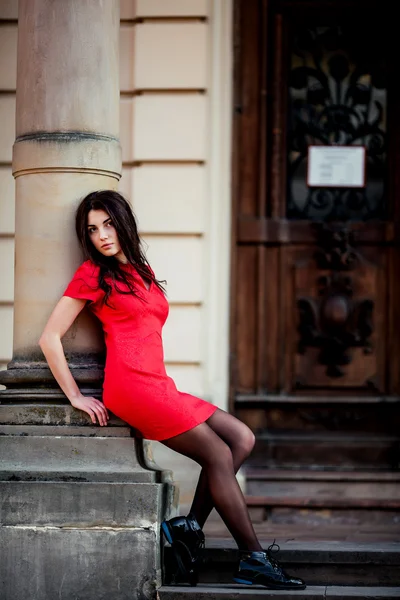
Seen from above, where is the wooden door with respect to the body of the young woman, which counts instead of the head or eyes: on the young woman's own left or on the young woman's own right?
on the young woman's own left

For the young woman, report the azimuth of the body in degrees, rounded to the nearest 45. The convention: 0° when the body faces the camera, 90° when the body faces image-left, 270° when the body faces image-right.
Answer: approximately 315°
